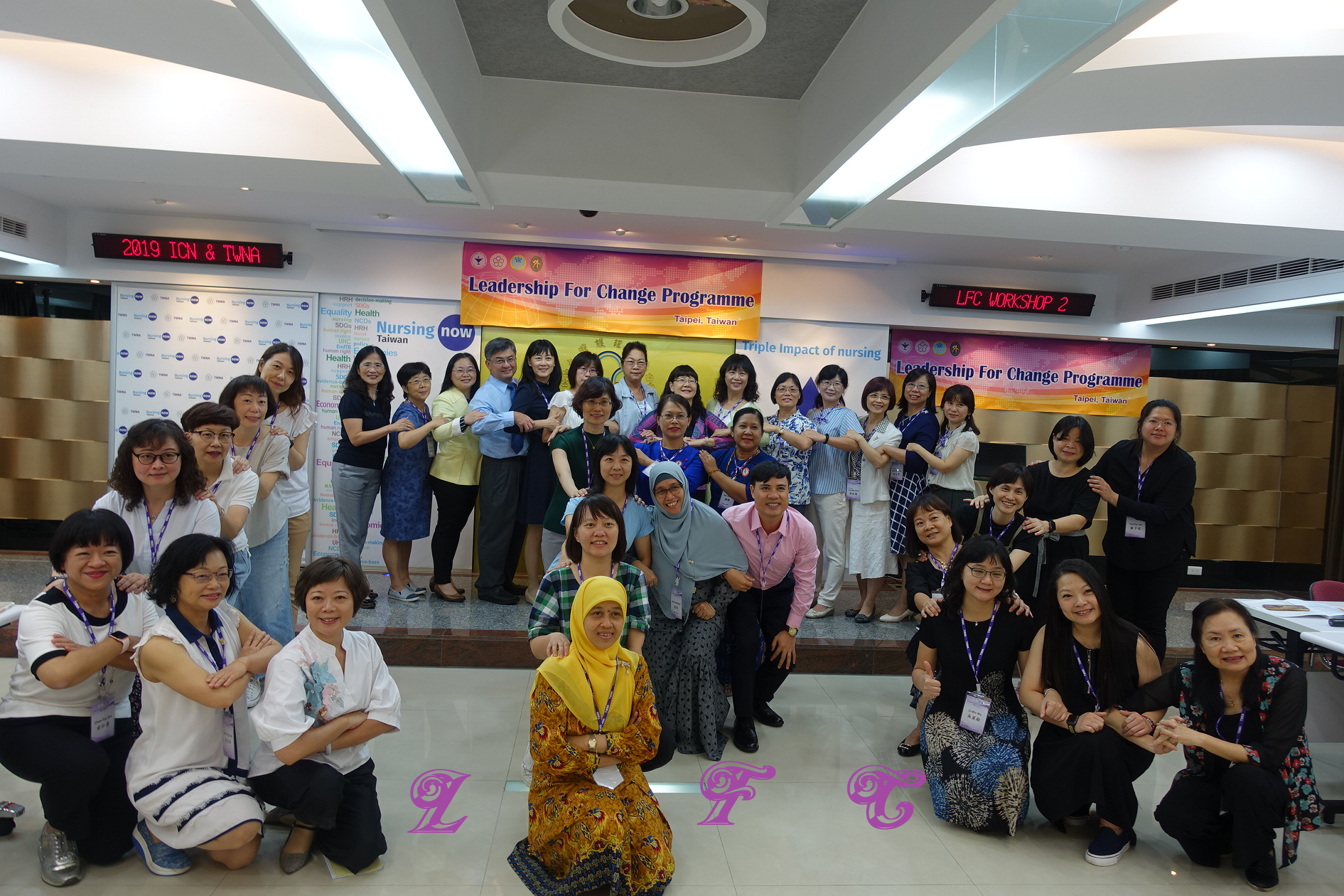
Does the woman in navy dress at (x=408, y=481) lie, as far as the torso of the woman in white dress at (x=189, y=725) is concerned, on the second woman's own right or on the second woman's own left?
on the second woman's own left

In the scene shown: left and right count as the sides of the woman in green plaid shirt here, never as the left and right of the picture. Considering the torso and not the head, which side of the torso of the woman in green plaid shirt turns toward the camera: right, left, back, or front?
front

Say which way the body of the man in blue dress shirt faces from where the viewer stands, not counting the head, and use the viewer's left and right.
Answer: facing the viewer and to the right of the viewer

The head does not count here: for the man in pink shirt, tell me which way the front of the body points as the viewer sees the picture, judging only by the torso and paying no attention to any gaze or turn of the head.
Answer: toward the camera

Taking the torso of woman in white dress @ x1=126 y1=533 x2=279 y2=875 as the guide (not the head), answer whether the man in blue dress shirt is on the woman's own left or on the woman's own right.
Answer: on the woman's own left

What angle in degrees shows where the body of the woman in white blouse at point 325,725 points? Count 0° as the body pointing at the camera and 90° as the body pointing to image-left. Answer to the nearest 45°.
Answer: approximately 315°

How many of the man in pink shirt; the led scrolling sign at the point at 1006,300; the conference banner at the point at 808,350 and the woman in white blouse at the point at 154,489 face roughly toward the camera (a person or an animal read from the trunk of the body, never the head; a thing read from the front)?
4

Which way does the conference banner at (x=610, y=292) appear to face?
toward the camera

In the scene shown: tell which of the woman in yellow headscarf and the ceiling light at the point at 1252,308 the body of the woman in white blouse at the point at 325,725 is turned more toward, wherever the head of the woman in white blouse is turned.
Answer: the woman in yellow headscarf

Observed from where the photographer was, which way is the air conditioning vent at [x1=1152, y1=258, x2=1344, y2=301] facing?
facing the viewer and to the left of the viewer

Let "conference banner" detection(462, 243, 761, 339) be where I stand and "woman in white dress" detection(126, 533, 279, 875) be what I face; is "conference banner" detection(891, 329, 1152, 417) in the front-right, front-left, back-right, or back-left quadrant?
back-left

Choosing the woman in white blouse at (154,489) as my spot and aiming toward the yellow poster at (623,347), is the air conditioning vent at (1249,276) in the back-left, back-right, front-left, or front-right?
front-right

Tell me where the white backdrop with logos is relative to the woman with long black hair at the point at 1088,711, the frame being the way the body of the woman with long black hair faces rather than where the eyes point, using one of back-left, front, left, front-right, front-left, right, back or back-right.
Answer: right

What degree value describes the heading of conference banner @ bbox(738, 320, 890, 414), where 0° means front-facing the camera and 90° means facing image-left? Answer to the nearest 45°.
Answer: approximately 0°

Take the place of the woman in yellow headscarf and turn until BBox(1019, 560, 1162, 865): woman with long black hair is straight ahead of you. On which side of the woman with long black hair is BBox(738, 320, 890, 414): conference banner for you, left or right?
left

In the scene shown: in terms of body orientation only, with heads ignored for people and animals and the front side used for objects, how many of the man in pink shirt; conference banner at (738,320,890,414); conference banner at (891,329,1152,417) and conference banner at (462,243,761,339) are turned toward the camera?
4

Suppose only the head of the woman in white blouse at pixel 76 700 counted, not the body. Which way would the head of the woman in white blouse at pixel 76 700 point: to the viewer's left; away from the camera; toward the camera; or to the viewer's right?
toward the camera

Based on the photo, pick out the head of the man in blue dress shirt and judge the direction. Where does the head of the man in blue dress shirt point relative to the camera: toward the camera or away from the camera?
toward the camera

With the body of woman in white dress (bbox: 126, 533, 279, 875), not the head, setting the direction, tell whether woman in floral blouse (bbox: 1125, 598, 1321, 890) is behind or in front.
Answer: in front

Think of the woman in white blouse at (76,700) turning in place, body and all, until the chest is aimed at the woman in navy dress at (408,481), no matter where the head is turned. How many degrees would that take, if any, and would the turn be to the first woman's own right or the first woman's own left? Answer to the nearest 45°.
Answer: approximately 90° to the first woman's own left

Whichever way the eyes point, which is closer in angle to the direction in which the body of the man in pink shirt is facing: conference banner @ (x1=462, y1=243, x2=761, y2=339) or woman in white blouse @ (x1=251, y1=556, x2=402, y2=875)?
the woman in white blouse

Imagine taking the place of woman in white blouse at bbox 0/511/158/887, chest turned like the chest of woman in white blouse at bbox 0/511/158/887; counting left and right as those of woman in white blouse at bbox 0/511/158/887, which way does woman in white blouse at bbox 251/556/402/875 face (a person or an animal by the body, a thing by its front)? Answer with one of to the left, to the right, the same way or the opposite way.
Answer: the same way
